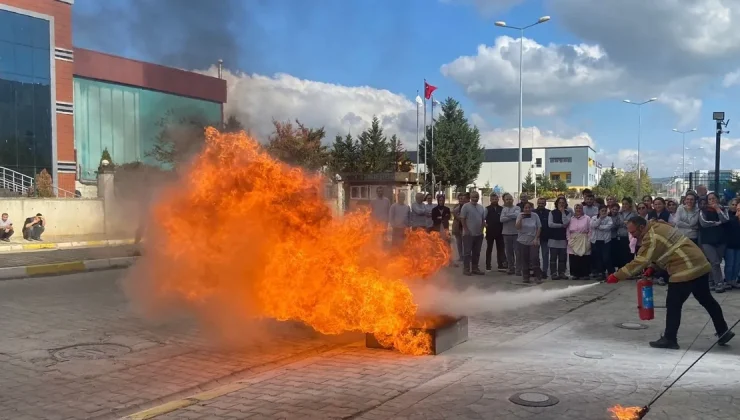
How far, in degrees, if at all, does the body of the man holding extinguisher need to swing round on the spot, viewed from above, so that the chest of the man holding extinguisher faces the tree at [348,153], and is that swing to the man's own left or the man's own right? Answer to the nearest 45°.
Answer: approximately 45° to the man's own right

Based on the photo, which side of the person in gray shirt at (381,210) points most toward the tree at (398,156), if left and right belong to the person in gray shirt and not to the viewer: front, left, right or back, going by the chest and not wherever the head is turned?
back

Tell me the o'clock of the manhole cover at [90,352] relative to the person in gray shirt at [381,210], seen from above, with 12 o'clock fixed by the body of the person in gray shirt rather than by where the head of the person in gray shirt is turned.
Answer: The manhole cover is roughly at 1 o'clock from the person in gray shirt.

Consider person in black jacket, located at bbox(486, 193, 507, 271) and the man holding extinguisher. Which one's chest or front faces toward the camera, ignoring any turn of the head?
the person in black jacket

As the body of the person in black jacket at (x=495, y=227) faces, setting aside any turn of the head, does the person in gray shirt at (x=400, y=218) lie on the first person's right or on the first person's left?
on the first person's right

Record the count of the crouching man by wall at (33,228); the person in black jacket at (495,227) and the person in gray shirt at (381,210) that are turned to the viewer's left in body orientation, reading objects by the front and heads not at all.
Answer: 0

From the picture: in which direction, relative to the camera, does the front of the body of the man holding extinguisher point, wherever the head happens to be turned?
to the viewer's left

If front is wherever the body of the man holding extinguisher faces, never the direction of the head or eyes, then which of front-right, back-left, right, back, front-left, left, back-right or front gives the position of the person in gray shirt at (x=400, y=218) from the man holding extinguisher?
front-right

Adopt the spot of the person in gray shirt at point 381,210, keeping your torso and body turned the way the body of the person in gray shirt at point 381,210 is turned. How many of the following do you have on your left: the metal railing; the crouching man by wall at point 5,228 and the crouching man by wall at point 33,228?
0

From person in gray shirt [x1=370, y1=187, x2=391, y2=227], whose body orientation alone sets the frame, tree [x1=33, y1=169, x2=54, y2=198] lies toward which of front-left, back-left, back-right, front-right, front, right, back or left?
back-right

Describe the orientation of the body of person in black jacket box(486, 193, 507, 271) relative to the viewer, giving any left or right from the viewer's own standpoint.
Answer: facing the viewer

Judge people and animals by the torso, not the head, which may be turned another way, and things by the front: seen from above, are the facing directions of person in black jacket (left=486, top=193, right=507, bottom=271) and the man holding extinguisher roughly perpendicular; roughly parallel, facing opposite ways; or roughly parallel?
roughly perpendicular

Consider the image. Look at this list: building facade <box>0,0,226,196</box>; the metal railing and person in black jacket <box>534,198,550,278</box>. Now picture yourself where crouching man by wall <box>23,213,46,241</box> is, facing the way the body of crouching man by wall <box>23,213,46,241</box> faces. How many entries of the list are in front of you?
1
